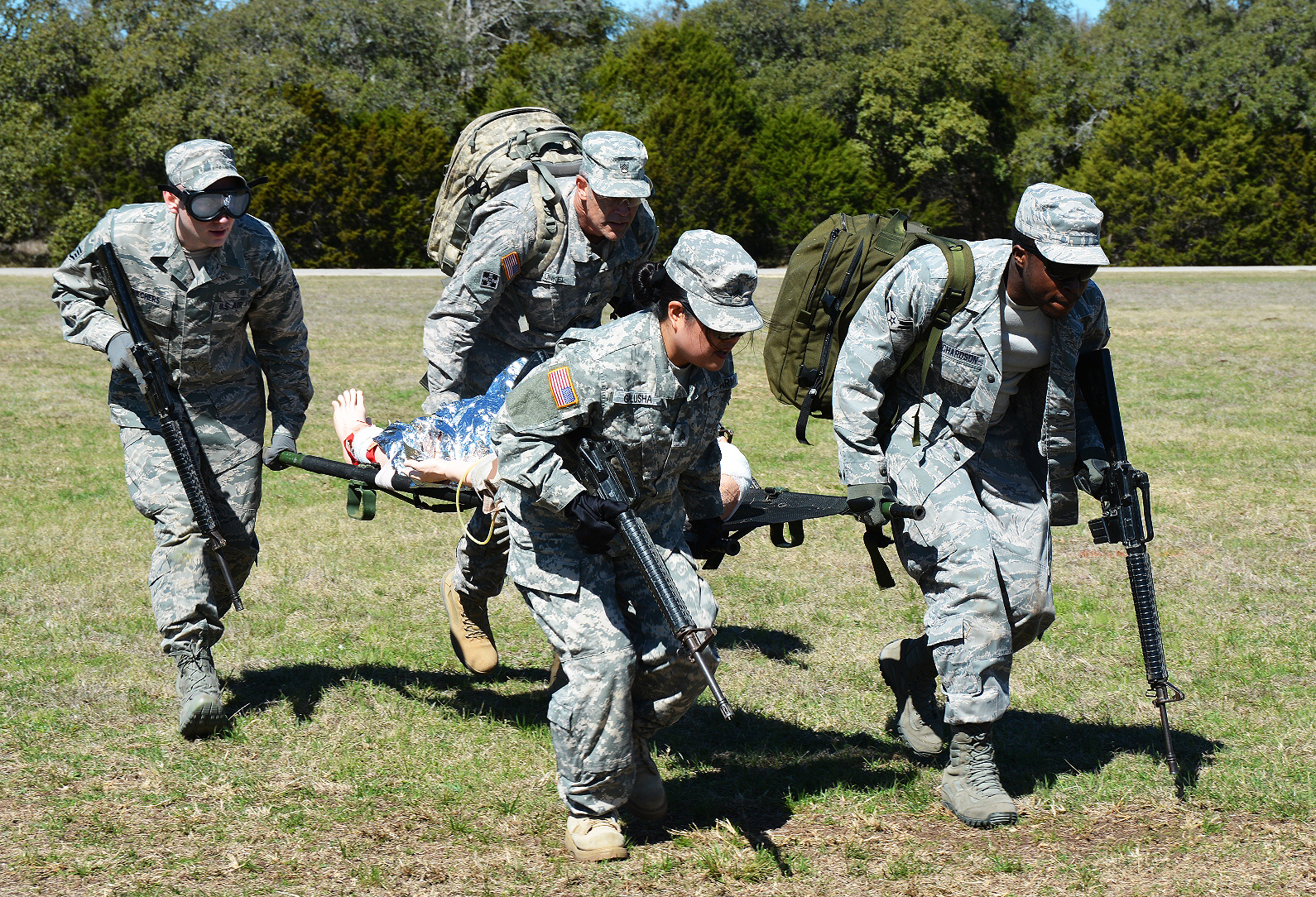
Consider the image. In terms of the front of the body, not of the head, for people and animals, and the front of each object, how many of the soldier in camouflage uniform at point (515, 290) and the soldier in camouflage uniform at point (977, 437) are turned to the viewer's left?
0

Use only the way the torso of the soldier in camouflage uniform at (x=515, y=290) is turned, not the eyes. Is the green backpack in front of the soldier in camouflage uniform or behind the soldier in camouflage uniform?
in front

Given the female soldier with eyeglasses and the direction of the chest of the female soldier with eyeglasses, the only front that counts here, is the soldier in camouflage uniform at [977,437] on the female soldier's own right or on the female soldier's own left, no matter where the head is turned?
on the female soldier's own left

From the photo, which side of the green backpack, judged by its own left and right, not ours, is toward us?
left

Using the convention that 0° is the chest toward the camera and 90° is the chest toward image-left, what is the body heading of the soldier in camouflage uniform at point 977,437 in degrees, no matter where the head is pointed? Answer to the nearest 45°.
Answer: approximately 315°

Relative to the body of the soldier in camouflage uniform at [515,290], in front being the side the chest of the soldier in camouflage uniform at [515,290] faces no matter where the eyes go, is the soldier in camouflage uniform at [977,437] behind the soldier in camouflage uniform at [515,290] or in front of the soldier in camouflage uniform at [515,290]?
in front

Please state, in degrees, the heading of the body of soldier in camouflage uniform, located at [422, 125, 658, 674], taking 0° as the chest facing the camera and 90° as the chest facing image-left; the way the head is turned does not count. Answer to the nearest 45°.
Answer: approximately 315°

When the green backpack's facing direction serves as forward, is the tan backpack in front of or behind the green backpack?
in front
